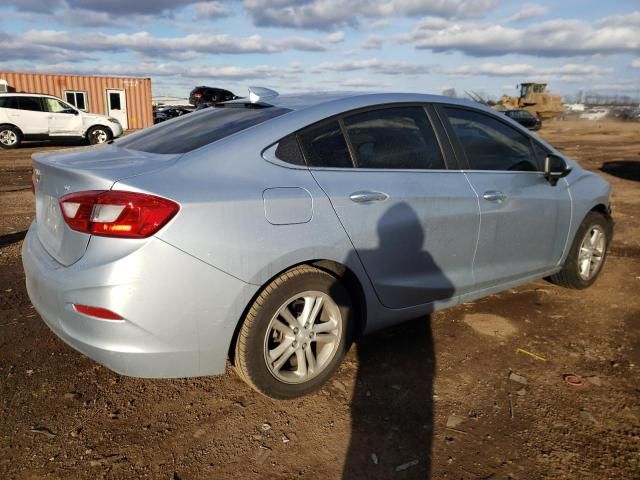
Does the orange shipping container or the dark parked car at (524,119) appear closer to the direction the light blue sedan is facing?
the dark parked car

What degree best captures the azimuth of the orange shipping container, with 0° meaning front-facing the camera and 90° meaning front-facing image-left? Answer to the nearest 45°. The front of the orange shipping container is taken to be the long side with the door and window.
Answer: approximately 0°

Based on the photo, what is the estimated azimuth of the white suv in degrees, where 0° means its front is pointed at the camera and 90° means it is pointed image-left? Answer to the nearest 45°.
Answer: approximately 270°

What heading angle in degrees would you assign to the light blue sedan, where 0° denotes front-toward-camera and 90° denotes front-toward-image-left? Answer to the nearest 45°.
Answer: approximately 225°
